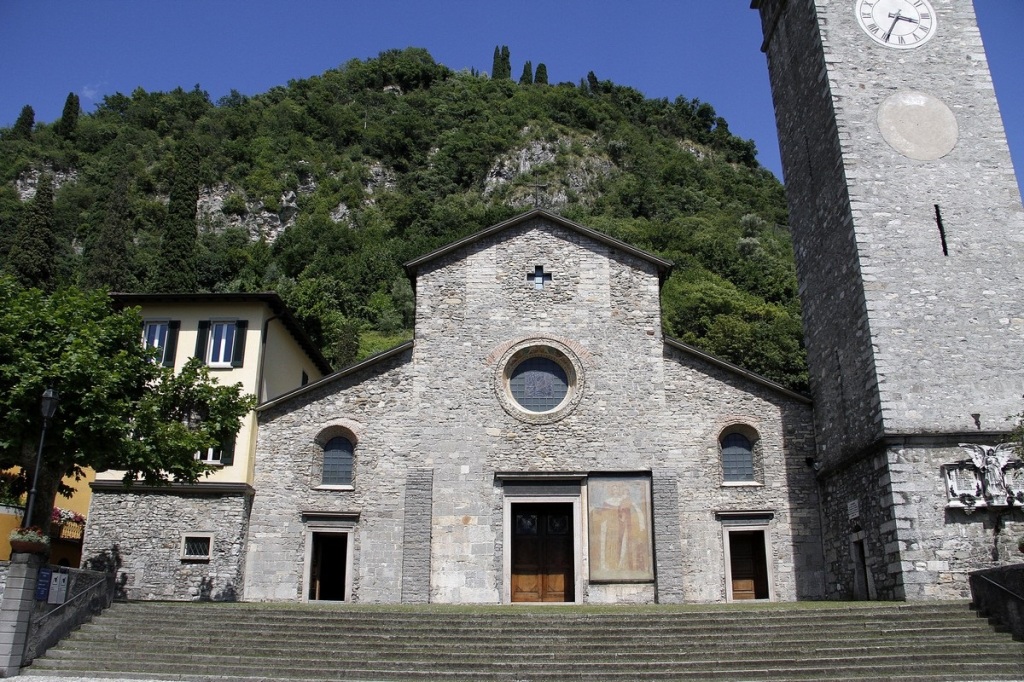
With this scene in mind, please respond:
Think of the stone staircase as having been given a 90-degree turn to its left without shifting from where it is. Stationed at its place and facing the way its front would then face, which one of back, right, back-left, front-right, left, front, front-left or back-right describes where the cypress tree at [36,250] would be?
back-left

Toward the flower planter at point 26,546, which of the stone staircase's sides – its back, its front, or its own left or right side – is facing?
right

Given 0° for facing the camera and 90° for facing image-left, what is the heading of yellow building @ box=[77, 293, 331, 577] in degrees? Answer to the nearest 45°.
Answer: approximately 0°

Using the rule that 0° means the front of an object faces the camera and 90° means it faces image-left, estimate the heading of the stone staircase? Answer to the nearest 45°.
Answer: approximately 0°

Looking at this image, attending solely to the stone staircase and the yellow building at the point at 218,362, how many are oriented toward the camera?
2

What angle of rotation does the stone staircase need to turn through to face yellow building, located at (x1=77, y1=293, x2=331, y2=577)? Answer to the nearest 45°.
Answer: approximately 135° to its right

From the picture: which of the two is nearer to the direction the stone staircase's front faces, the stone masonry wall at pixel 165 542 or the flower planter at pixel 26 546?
the flower planter

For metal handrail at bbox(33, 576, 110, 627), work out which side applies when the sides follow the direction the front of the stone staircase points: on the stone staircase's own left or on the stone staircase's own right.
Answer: on the stone staircase's own right
